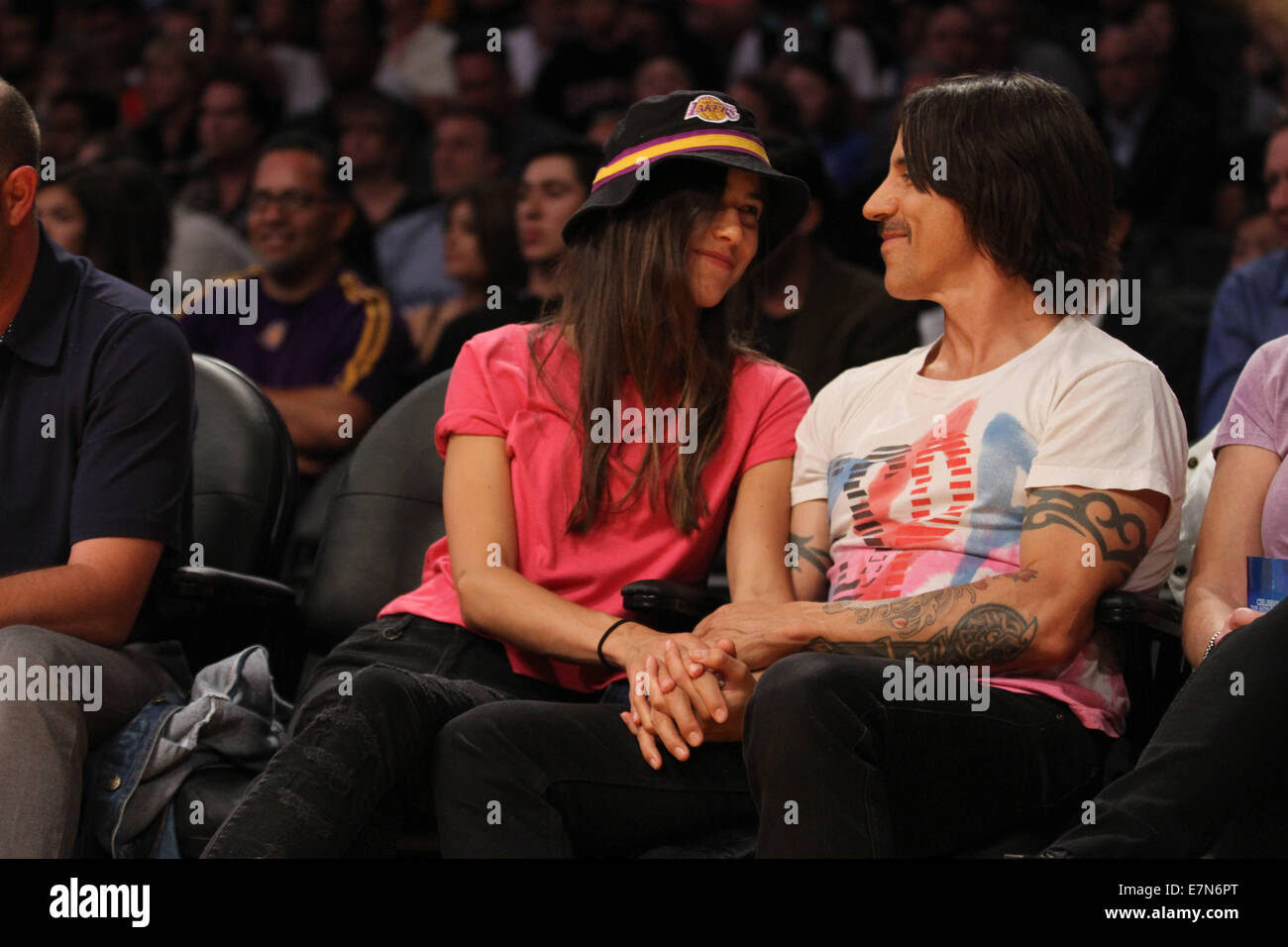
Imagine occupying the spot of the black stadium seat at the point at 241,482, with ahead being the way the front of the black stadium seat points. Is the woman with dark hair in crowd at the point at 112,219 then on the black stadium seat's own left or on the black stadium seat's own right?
on the black stadium seat's own right

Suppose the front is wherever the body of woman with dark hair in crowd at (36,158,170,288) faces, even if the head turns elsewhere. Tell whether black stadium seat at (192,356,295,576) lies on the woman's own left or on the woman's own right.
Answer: on the woman's own left

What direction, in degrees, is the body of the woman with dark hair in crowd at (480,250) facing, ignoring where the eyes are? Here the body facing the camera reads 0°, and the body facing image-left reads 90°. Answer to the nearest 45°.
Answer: approximately 45°

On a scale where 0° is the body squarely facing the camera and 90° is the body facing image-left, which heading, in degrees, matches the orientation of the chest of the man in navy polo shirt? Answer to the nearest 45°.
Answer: approximately 45°

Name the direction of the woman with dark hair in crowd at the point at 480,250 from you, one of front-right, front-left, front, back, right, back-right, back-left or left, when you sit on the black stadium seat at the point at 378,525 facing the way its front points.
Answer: back-right

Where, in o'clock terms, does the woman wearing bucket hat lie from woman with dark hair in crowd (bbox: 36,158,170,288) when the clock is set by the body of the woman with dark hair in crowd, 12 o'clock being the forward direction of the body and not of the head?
The woman wearing bucket hat is roughly at 10 o'clock from the woman with dark hair in crowd.

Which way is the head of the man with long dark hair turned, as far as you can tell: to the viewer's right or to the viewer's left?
to the viewer's left
